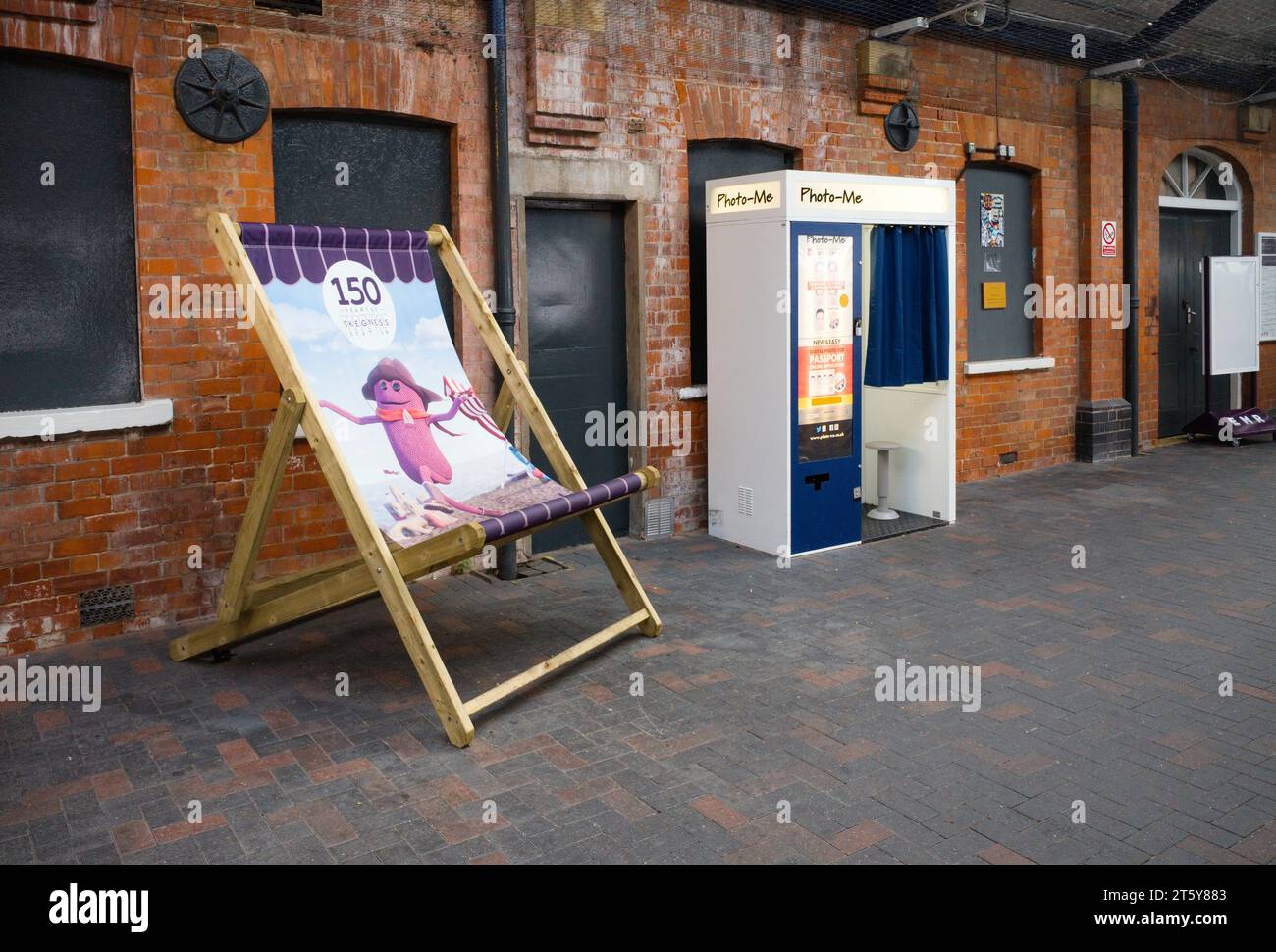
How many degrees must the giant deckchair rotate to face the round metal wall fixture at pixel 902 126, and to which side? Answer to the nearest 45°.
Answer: approximately 90° to its left

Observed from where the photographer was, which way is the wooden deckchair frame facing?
facing the viewer and to the right of the viewer

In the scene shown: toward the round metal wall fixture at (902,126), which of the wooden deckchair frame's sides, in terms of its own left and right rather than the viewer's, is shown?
left

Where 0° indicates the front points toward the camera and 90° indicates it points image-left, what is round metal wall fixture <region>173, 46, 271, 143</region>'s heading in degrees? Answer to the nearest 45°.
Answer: approximately 0°

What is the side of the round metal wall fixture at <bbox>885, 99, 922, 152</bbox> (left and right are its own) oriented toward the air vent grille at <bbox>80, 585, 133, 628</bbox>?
right

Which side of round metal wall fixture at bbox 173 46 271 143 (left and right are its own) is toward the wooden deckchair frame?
front

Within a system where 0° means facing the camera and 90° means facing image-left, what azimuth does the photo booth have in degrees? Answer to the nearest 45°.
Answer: approximately 315°

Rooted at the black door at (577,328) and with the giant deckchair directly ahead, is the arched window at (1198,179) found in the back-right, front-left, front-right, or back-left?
back-left

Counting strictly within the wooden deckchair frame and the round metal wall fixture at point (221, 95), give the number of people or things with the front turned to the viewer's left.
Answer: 0

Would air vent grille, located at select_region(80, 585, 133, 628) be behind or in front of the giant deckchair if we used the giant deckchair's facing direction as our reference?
behind
